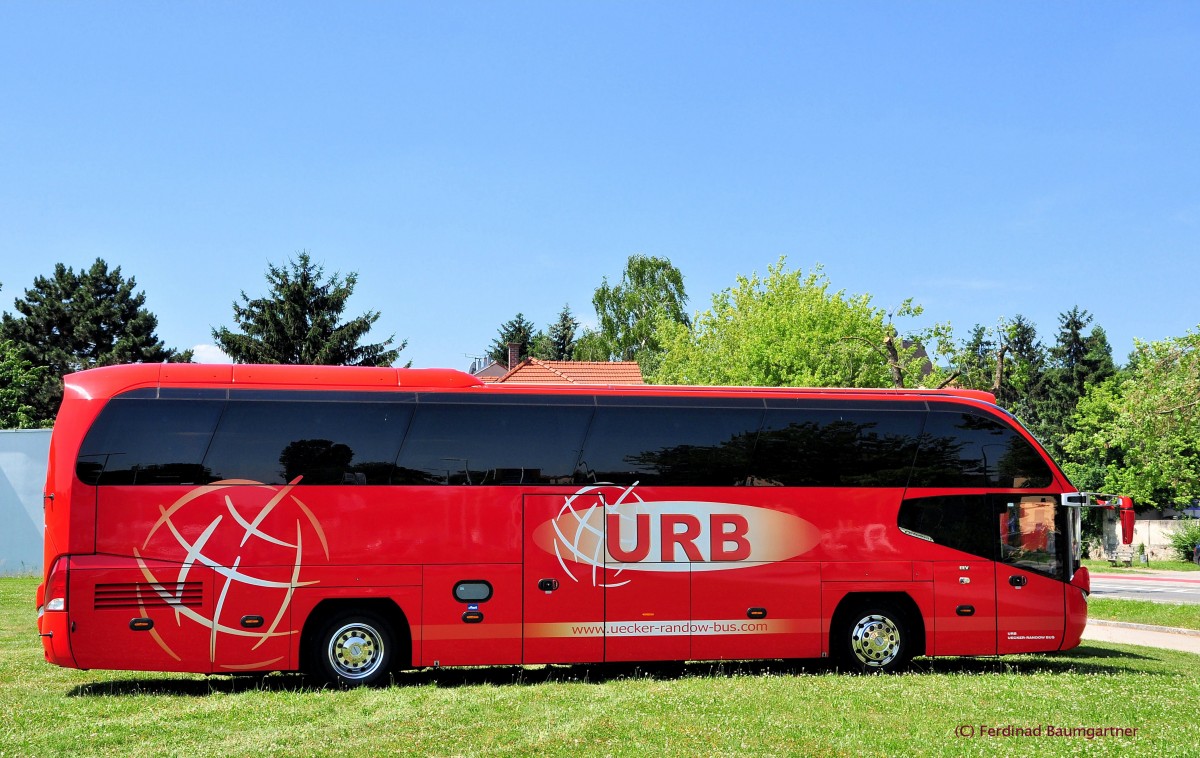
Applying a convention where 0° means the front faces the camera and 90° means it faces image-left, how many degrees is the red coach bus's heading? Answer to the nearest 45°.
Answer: approximately 270°
